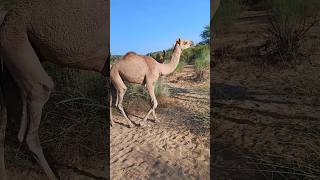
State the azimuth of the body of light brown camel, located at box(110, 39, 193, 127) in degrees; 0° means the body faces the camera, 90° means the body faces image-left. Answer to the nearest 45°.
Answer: approximately 270°
